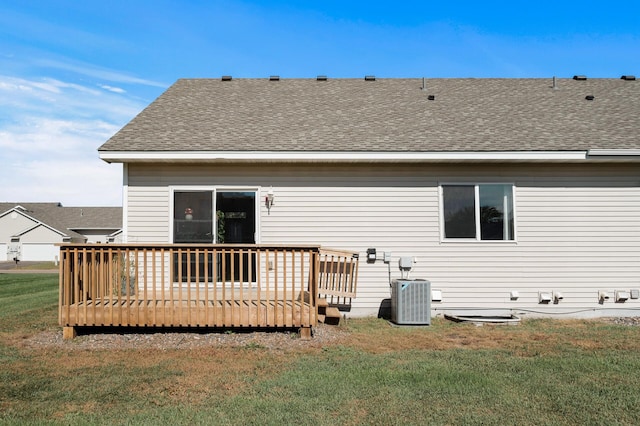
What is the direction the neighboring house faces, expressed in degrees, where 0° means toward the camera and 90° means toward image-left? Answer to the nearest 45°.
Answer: approximately 0°

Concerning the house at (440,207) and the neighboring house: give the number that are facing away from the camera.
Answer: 1

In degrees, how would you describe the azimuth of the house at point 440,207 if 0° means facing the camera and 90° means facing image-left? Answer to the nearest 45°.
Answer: approximately 180°

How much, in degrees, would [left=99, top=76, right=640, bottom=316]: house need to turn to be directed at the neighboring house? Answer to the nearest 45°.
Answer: approximately 45° to its left
